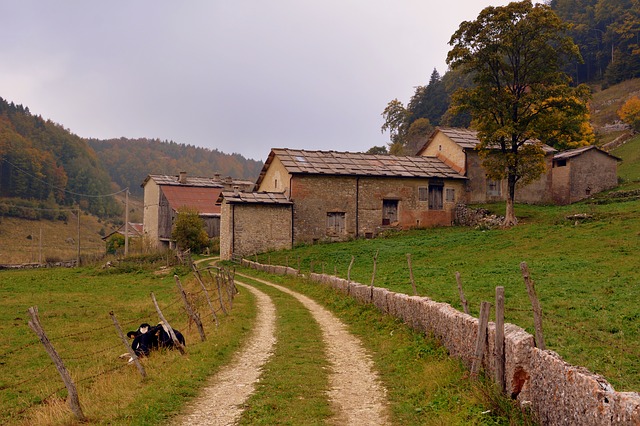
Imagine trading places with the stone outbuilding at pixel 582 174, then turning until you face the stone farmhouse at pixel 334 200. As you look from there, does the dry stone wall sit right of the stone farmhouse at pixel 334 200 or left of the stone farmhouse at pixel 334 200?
left

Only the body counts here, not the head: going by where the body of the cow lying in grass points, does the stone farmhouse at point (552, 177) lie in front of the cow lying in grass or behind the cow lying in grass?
behind

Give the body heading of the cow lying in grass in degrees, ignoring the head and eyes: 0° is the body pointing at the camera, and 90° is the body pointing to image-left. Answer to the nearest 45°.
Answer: approximately 45°

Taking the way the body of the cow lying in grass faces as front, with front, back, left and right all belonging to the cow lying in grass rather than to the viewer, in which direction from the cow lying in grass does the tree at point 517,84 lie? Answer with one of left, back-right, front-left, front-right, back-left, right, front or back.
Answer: back

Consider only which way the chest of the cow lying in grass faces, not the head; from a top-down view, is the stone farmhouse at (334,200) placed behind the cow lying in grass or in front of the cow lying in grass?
behind

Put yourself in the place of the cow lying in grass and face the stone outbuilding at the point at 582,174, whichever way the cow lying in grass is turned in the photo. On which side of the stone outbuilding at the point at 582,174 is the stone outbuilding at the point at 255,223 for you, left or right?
left

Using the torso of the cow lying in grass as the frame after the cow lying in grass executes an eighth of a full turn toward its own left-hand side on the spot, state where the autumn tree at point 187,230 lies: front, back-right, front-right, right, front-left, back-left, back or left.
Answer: back
